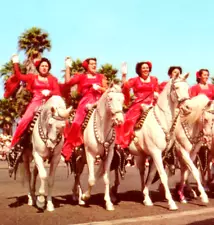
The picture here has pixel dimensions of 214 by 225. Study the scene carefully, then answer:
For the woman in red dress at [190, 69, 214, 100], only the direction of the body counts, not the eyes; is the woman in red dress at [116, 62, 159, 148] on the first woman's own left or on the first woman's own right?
on the first woman's own right

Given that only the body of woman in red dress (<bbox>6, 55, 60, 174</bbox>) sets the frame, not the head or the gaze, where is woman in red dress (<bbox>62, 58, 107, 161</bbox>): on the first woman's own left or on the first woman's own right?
on the first woman's own left

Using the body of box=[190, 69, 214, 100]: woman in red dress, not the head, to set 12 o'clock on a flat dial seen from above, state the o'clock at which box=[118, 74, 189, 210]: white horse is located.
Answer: The white horse is roughly at 2 o'clock from the woman in red dress.

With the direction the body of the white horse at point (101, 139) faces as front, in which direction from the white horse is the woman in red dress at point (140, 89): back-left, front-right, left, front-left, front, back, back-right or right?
left

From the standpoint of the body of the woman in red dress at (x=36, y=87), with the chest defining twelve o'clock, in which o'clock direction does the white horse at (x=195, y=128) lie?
The white horse is roughly at 9 o'clock from the woman in red dress.

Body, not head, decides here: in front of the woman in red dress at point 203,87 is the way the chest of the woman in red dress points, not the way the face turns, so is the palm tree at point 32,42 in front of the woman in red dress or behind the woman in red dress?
behind
